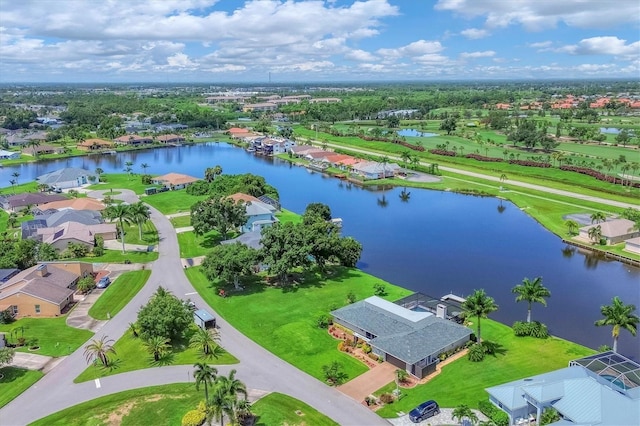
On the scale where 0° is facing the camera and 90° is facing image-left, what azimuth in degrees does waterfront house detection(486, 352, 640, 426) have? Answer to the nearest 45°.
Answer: approximately 45°

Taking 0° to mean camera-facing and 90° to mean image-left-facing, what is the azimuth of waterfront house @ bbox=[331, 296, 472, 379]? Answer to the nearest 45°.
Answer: approximately 45°

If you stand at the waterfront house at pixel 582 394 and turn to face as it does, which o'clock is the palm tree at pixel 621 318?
The palm tree is roughly at 5 o'clock from the waterfront house.

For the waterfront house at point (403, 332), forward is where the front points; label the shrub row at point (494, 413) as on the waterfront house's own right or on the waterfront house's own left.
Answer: on the waterfront house's own left

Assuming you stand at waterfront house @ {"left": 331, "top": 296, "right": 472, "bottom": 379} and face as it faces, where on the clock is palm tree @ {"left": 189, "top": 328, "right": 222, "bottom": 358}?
The palm tree is roughly at 1 o'clock from the waterfront house.

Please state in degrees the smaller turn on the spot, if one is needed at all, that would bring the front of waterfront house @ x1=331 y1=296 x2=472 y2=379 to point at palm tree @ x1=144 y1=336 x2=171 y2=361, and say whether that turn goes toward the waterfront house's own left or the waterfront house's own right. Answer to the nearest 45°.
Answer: approximately 45° to the waterfront house's own right

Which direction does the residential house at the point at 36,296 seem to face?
to the viewer's right

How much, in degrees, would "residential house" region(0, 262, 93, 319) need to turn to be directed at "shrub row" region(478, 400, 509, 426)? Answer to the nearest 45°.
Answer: approximately 45° to its right

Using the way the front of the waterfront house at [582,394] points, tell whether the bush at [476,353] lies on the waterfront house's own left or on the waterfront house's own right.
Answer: on the waterfront house's own right

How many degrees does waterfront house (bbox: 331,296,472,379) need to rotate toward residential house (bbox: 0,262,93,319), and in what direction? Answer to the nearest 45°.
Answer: approximately 45° to its right

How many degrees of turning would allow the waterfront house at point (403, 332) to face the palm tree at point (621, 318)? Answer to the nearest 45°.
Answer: approximately 135° to its left
